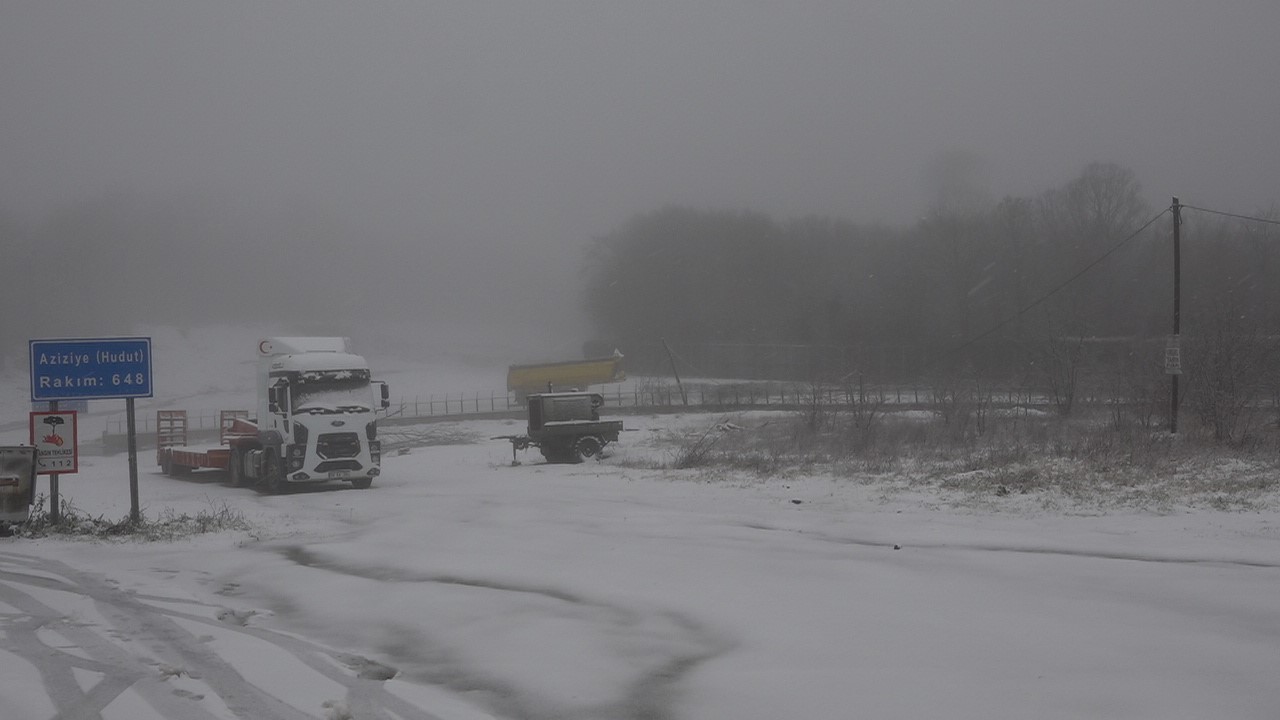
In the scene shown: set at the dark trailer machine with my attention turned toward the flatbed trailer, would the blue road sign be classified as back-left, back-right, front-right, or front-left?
front-left

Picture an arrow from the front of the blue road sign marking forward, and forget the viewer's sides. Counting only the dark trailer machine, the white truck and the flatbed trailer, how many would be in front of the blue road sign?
0

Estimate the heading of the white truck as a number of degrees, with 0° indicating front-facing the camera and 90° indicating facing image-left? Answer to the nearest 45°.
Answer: approximately 315°

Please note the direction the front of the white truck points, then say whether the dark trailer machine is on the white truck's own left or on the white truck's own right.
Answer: on the white truck's own left

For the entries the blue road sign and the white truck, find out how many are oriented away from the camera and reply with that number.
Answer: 0

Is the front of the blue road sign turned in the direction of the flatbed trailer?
no

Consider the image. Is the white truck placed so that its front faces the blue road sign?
no

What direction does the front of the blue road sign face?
toward the camera

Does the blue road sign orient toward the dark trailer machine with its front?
no

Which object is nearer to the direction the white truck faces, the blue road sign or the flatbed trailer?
the blue road sign
